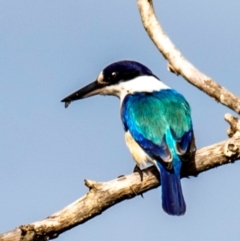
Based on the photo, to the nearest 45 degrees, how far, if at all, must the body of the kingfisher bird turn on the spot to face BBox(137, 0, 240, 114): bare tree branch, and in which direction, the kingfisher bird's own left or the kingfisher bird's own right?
approximately 90° to the kingfisher bird's own right

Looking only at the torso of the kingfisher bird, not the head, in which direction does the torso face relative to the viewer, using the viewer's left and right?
facing away from the viewer and to the left of the viewer
